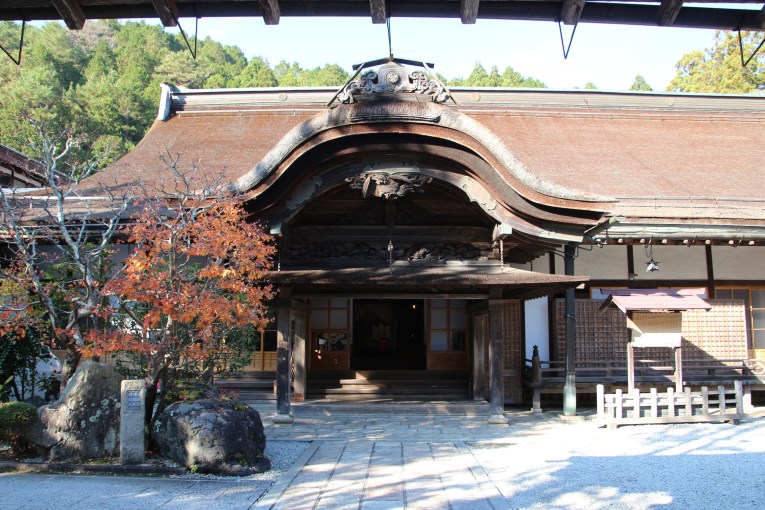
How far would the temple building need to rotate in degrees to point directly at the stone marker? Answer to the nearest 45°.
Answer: approximately 45° to its right

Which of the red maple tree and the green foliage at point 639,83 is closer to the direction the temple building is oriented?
the red maple tree

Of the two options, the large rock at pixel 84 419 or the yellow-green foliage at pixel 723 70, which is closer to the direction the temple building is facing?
the large rock

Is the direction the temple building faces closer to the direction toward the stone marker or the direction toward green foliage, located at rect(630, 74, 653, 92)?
the stone marker

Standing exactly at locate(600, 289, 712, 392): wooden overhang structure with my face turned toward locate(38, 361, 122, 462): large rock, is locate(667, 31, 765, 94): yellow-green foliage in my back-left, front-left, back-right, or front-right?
back-right

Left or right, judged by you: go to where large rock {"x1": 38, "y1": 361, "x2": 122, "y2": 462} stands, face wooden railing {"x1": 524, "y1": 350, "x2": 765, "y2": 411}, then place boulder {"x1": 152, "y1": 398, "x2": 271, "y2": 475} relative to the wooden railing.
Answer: right

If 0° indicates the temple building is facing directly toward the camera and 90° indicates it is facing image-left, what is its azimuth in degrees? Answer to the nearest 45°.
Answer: approximately 0°

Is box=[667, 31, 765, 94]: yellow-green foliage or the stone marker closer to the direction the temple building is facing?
the stone marker

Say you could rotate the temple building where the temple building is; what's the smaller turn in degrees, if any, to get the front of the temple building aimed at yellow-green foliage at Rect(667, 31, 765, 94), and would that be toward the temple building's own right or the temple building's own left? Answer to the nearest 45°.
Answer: approximately 135° to the temple building's own left

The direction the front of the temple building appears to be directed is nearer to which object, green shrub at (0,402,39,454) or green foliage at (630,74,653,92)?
the green shrub
